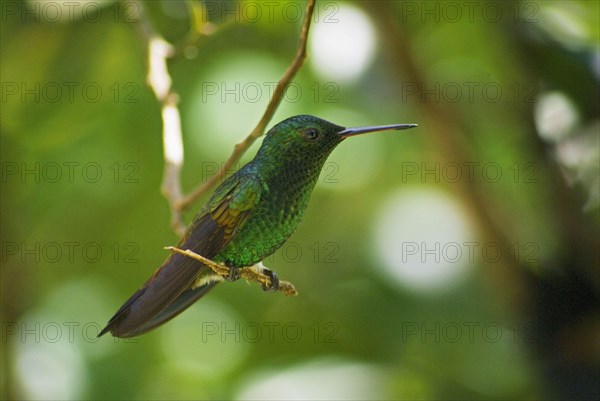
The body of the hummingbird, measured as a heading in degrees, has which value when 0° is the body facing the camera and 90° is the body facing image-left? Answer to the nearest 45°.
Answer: approximately 270°

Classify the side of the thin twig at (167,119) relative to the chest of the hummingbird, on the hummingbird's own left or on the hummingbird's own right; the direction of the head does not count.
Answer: on the hummingbird's own left
